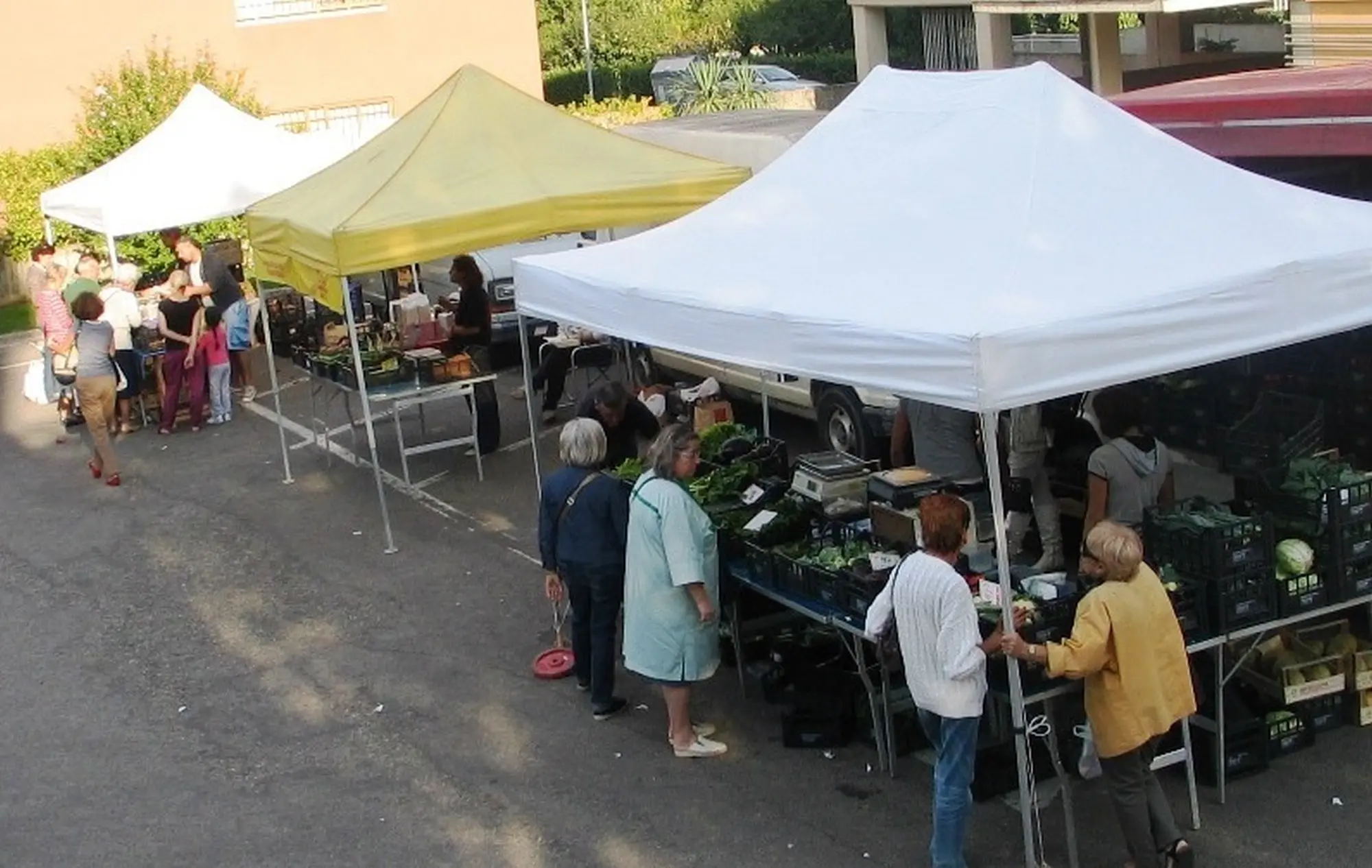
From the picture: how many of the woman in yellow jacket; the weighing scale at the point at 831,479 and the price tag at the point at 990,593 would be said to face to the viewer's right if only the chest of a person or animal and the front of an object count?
0

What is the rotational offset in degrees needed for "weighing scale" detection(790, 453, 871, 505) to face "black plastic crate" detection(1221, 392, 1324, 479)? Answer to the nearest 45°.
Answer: approximately 180°

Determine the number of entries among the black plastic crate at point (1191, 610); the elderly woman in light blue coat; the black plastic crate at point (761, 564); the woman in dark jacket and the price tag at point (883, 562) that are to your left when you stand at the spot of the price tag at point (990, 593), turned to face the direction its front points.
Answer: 1

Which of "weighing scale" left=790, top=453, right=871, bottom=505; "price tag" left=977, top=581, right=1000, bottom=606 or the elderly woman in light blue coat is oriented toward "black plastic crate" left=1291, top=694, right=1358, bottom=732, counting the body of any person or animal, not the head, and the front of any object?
the elderly woman in light blue coat

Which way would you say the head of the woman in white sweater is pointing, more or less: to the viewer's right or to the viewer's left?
to the viewer's right

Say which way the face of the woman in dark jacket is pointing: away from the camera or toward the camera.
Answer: away from the camera

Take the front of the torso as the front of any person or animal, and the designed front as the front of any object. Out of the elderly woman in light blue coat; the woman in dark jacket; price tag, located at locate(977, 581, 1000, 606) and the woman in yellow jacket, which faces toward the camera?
the price tag

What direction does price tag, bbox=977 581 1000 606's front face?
toward the camera

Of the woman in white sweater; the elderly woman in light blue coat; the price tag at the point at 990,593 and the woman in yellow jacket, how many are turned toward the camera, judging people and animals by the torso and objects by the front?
1

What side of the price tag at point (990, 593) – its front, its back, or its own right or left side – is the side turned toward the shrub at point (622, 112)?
back

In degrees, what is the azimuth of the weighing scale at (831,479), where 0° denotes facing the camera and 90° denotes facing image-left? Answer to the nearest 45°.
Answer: approximately 45°

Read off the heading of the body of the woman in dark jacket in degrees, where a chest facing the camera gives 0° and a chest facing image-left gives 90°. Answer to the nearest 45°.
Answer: approximately 225°

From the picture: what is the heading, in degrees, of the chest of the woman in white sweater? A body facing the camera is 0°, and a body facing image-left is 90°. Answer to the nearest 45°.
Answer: approximately 225°

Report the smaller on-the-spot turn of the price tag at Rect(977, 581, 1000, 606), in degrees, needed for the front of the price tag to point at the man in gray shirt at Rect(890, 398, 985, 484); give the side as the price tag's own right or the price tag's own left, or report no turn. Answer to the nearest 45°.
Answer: approximately 180°

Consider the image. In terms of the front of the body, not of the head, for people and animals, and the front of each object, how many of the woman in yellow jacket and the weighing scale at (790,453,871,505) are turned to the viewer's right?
0

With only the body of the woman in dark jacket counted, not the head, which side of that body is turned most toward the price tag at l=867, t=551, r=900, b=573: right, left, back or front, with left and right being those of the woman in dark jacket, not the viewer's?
right
